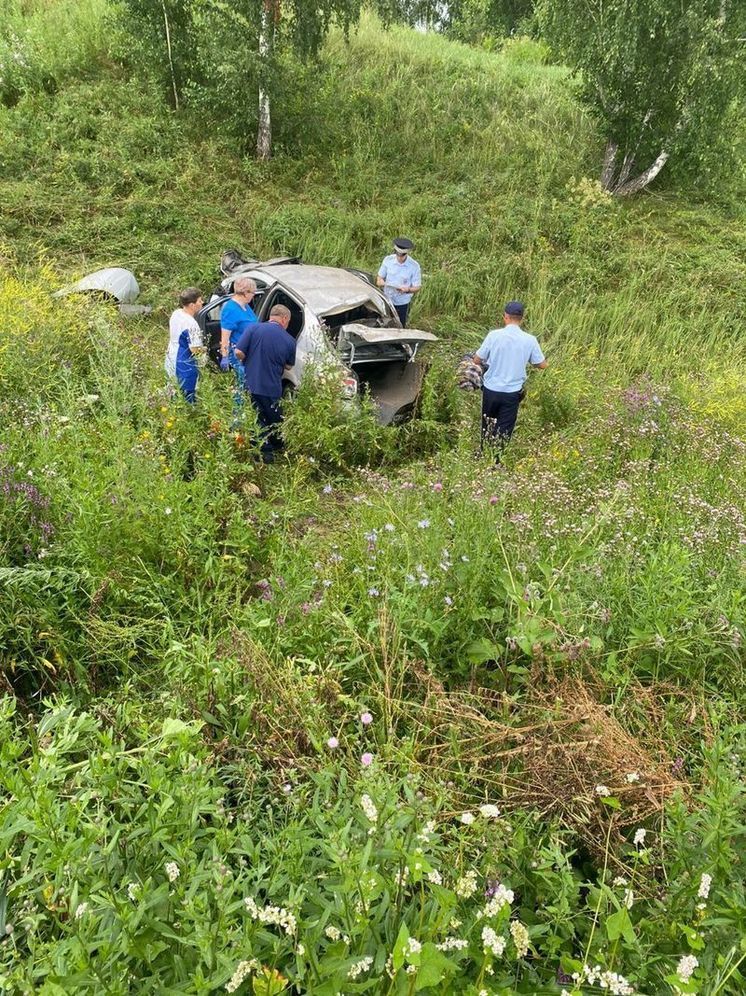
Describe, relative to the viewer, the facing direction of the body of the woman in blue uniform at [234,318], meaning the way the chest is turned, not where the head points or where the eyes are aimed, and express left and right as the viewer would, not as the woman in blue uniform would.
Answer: facing the viewer and to the right of the viewer

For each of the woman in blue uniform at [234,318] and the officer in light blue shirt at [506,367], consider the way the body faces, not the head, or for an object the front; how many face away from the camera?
1

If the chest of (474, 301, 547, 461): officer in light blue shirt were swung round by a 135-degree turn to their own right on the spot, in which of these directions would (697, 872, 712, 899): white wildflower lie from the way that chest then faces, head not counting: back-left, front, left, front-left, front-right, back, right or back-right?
front-right

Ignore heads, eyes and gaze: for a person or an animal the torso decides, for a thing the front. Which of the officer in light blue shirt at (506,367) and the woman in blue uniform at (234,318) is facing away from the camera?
the officer in light blue shirt

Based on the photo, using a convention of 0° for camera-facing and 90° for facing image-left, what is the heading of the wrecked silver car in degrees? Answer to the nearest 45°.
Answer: approximately 135°

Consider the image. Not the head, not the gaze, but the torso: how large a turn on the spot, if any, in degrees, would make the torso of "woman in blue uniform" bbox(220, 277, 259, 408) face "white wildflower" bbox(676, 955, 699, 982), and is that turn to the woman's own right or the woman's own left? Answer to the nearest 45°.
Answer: approximately 45° to the woman's own right

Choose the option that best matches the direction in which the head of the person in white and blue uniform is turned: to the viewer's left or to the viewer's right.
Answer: to the viewer's right

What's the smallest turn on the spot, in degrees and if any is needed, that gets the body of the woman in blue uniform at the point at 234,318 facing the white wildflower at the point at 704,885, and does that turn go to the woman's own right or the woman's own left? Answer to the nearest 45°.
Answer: approximately 45° to the woman's own right

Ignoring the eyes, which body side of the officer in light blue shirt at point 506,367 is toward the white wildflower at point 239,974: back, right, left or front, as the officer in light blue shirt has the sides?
back
